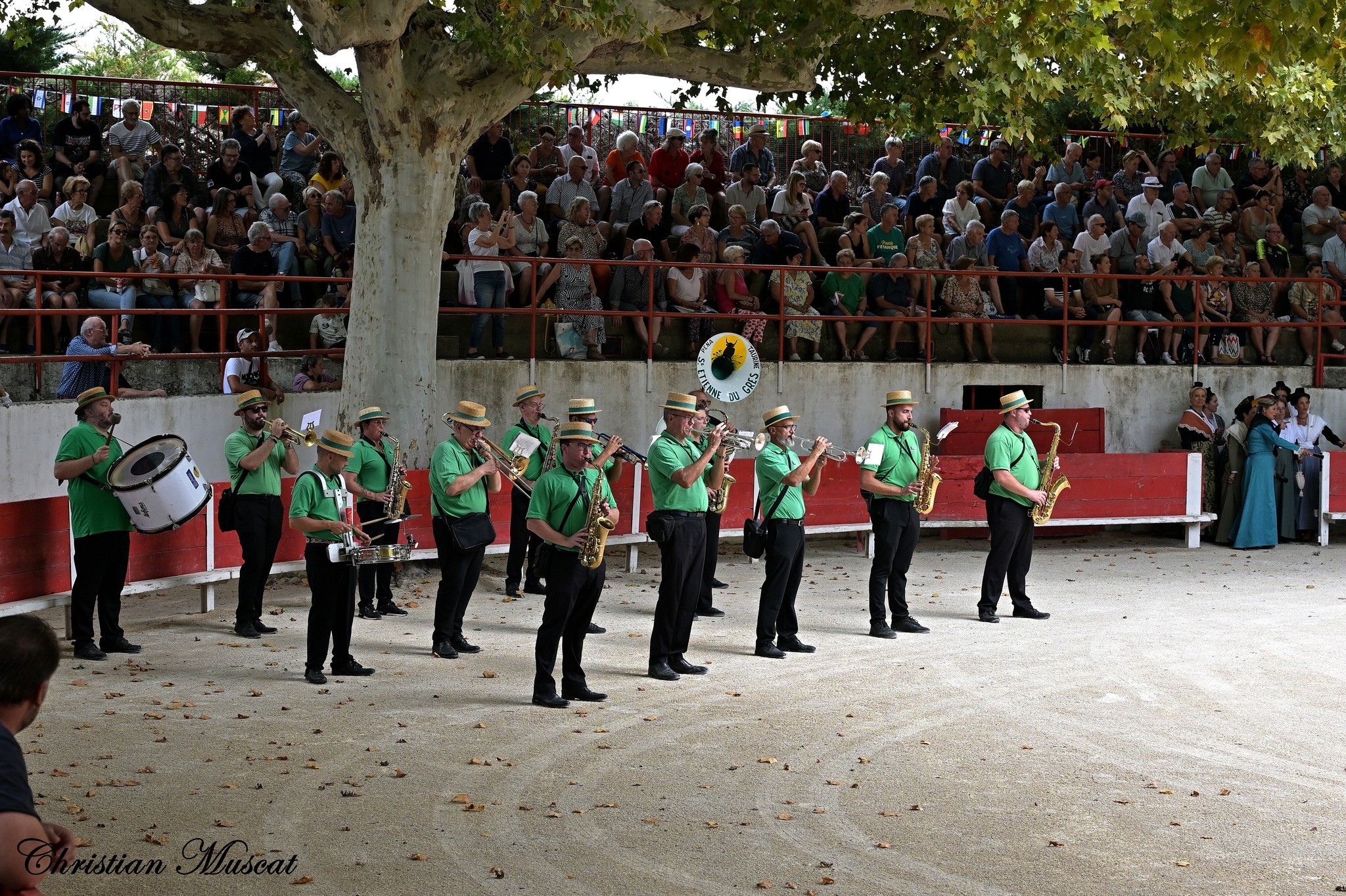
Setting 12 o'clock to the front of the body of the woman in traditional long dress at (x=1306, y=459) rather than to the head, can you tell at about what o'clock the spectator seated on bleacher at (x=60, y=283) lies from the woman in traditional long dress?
The spectator seated on bleacher is roughly at 2 o'clock from the woman in traditional long dress.

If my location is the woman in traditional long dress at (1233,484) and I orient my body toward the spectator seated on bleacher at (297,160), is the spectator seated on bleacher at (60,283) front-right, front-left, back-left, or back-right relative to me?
front-left

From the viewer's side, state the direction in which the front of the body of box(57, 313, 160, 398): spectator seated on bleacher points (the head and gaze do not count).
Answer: to the viewer's right

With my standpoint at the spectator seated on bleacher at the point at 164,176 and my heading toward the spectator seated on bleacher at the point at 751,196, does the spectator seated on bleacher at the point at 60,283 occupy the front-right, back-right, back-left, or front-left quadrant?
back-right

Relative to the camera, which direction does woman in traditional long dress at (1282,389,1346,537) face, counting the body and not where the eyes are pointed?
toward the camera

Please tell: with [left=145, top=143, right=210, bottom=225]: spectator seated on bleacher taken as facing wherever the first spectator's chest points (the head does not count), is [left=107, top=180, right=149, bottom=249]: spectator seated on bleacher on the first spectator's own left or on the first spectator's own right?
on the first spectator's own right

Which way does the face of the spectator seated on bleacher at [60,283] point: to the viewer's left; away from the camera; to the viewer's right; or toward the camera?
toward the camera

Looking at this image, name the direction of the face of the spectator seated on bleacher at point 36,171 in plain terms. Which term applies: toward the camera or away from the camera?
toward the camera

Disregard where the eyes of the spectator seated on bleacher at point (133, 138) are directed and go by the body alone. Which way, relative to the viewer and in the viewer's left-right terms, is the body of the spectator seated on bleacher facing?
facing the viewer

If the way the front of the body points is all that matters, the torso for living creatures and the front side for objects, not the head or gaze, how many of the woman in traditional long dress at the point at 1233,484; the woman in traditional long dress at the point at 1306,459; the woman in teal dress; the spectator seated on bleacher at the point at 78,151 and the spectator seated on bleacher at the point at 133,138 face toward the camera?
3

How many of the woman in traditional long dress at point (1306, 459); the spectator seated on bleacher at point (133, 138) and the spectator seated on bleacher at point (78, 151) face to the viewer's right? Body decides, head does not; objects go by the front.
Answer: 0

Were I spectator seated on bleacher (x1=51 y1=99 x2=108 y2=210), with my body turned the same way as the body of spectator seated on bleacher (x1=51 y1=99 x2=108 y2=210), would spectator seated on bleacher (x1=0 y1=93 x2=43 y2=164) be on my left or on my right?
on my right

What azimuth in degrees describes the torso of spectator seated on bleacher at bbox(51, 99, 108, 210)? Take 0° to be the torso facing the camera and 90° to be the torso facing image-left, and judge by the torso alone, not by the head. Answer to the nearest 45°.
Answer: approximately 0°

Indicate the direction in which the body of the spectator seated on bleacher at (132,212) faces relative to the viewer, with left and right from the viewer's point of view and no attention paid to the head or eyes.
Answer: facing the viewer and to the right of the viewer
